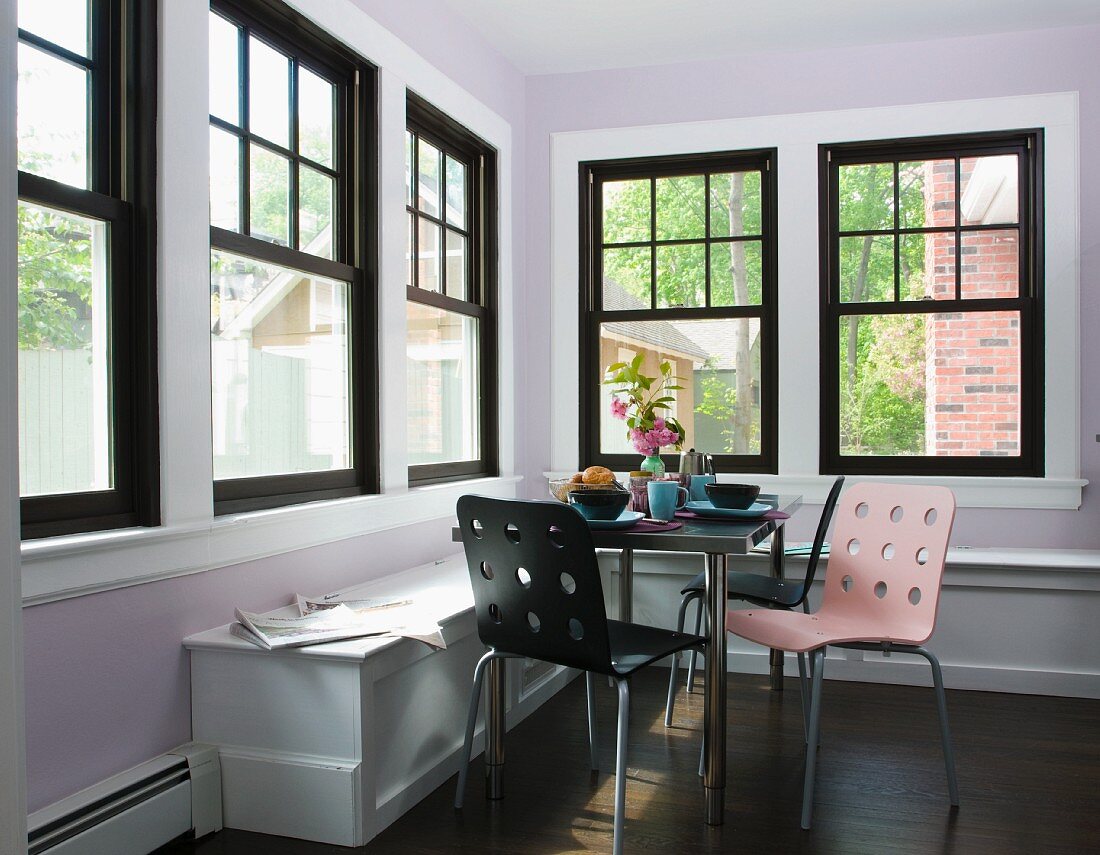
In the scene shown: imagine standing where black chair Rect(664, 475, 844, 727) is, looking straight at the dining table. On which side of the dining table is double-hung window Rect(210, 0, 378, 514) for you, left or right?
right

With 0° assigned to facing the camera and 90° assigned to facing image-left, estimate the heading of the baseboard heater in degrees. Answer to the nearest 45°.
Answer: approximately 315°

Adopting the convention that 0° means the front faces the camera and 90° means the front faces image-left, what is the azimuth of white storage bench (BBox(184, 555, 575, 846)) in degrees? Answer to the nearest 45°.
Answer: approximately 315°

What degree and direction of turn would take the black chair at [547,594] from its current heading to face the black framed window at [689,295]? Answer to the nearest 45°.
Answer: approximately 45° to its left

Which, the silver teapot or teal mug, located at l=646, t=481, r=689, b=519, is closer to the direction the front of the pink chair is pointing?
the teal mug

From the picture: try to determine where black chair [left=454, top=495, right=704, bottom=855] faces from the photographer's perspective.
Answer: facing away from the viewer and to the right of the viewer

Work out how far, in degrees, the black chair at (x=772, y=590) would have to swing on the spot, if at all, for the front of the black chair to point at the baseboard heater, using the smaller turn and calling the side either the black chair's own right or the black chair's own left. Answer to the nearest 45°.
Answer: approximately 45° to the black chair's own left

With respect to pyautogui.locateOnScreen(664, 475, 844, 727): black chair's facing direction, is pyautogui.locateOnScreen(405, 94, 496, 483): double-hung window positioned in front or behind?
in front

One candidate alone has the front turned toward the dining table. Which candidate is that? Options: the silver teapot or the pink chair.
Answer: the pink chair

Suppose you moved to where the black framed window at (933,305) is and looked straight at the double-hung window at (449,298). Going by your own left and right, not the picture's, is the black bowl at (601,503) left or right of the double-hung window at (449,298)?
left

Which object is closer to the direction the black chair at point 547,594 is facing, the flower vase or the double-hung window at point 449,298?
the flower vase

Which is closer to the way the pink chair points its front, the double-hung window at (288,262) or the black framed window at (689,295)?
the double-hung window

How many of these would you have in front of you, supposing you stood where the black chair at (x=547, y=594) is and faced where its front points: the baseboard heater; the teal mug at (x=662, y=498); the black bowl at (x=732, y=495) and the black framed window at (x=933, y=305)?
3
